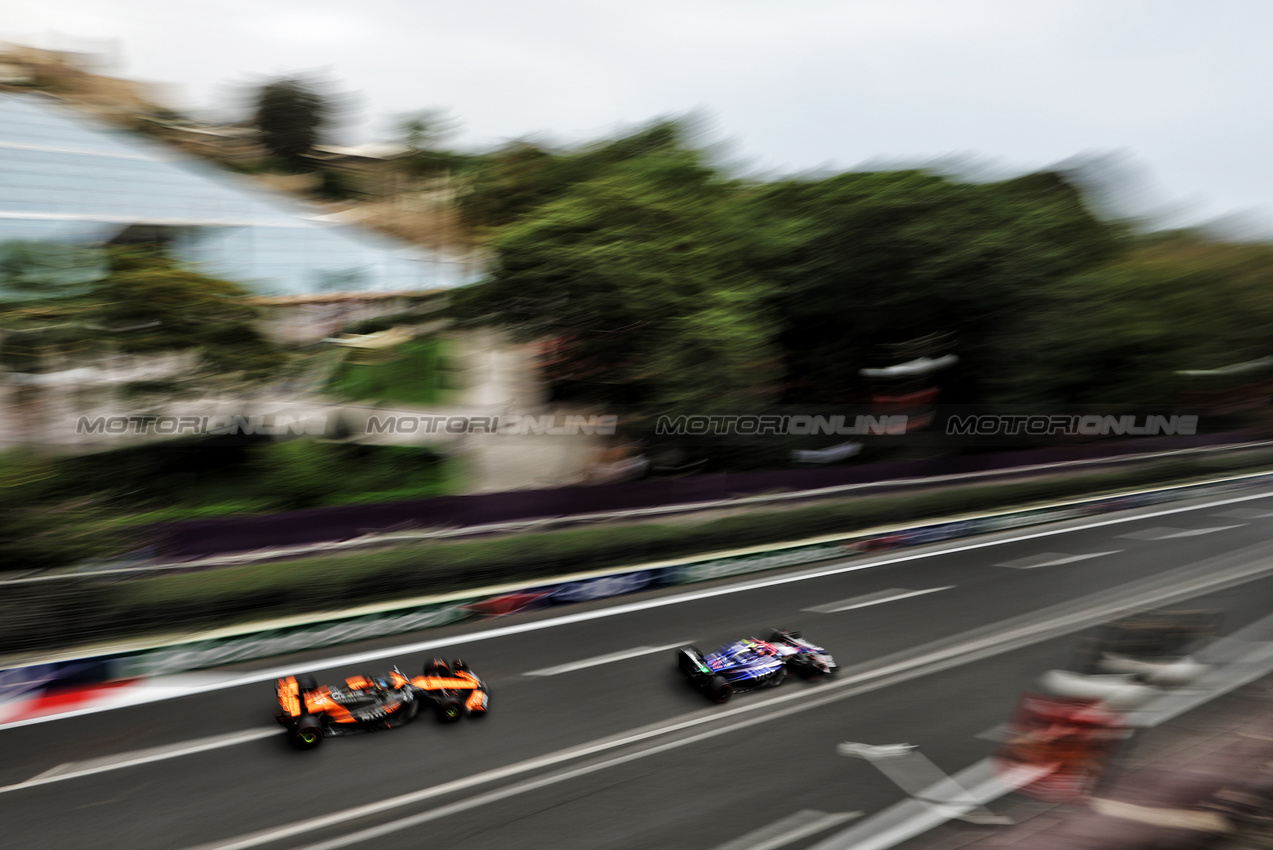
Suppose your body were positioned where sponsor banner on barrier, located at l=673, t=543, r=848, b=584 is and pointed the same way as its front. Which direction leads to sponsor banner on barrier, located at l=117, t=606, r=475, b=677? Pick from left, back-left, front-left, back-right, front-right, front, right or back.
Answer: right

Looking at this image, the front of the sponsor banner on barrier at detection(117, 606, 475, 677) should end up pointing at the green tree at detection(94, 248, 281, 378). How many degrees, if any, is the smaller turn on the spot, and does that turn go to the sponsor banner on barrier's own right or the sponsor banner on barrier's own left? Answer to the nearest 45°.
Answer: approximately 135° to the sponsor banner on barrier's own left

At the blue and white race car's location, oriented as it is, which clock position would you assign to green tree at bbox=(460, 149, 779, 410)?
The green tree is roughly at 10 o'clock from the blue and white race car.

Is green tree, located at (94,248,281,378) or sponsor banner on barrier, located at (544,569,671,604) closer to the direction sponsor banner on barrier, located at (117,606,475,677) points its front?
the sponsor banner on barrier

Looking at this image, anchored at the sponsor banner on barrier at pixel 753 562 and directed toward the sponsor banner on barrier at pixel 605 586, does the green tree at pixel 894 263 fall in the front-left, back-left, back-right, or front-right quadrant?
back-right

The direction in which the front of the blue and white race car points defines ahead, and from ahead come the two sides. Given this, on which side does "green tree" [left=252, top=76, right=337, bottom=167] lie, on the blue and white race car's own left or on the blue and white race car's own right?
on the blue and white race car's own left

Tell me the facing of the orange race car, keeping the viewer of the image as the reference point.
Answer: facing to the right of the viewer

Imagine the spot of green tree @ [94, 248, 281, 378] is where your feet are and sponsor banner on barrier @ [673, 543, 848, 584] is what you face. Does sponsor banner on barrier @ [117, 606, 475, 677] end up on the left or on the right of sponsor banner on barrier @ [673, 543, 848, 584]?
right

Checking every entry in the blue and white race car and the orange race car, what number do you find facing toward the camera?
0
